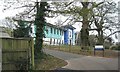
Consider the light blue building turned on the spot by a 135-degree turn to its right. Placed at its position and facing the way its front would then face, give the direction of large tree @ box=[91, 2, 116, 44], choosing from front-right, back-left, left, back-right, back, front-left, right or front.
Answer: back

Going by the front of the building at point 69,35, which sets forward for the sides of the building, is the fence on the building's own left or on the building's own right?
on the building's own right

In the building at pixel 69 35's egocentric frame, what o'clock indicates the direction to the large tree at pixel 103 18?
The large tree is roughly at 10 o'clock from the building.

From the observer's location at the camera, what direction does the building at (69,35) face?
facing the viewer and to the right of the viewer
